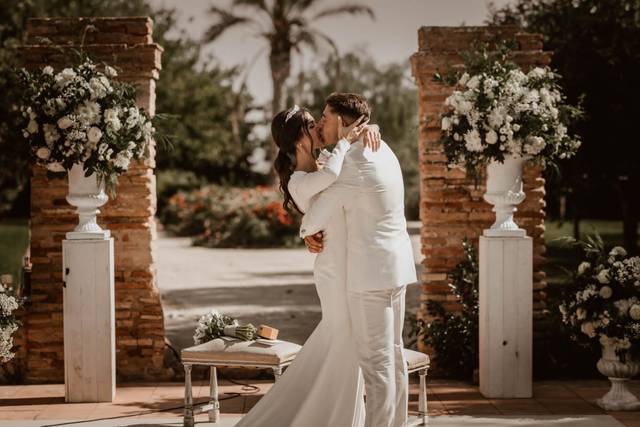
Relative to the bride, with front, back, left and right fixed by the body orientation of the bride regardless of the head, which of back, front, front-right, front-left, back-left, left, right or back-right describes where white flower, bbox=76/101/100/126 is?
back-left

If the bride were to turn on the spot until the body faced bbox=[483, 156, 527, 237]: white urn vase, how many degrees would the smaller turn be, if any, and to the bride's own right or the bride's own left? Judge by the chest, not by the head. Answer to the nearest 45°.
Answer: approximately 45° to the bride's own left

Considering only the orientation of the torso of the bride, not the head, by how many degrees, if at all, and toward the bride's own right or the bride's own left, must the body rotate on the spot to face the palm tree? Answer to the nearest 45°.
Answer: approximately 90° to the bride's own left

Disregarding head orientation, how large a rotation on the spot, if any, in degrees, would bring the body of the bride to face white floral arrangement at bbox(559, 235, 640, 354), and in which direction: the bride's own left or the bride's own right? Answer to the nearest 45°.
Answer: approximately 45° to the bride's own left

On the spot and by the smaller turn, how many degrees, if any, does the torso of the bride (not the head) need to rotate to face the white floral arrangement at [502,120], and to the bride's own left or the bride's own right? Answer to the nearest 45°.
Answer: approximately 45° to the bride's own left

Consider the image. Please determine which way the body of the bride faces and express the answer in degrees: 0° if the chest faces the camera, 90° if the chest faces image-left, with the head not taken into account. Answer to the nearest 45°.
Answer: approximately 270°

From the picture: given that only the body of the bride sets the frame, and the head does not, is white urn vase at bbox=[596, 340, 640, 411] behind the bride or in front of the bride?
in front

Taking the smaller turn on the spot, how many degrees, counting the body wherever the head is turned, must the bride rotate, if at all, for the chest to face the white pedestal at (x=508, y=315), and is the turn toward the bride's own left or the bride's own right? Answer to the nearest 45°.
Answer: approximately 45° to the bride's own left

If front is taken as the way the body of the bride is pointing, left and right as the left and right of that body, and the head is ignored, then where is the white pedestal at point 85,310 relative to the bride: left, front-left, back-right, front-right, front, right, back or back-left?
back-left

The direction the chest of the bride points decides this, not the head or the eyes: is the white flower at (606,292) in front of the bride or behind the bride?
in front

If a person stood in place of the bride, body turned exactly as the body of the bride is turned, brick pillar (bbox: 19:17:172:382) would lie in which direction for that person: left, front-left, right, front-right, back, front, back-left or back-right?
back-left

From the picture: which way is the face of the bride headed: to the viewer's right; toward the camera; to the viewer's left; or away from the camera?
to the viewer's right
